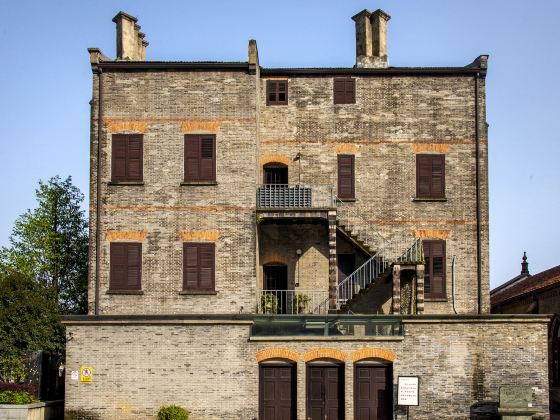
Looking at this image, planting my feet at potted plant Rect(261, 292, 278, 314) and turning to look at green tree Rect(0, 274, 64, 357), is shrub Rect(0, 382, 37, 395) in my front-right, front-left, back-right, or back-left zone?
front-left

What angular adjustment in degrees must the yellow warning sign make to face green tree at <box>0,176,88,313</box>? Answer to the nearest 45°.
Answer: approximately 180°

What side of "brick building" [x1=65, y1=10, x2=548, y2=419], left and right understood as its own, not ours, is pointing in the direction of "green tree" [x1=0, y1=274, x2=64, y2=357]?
right

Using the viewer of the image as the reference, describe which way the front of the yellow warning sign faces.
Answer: facing the viewer

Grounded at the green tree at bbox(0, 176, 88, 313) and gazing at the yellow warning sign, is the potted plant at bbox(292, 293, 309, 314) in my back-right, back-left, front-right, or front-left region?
front-left

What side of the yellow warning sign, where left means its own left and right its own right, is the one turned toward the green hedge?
right

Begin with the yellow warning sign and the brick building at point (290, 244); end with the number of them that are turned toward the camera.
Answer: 2

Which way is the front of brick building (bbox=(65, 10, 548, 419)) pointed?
toward the camera
